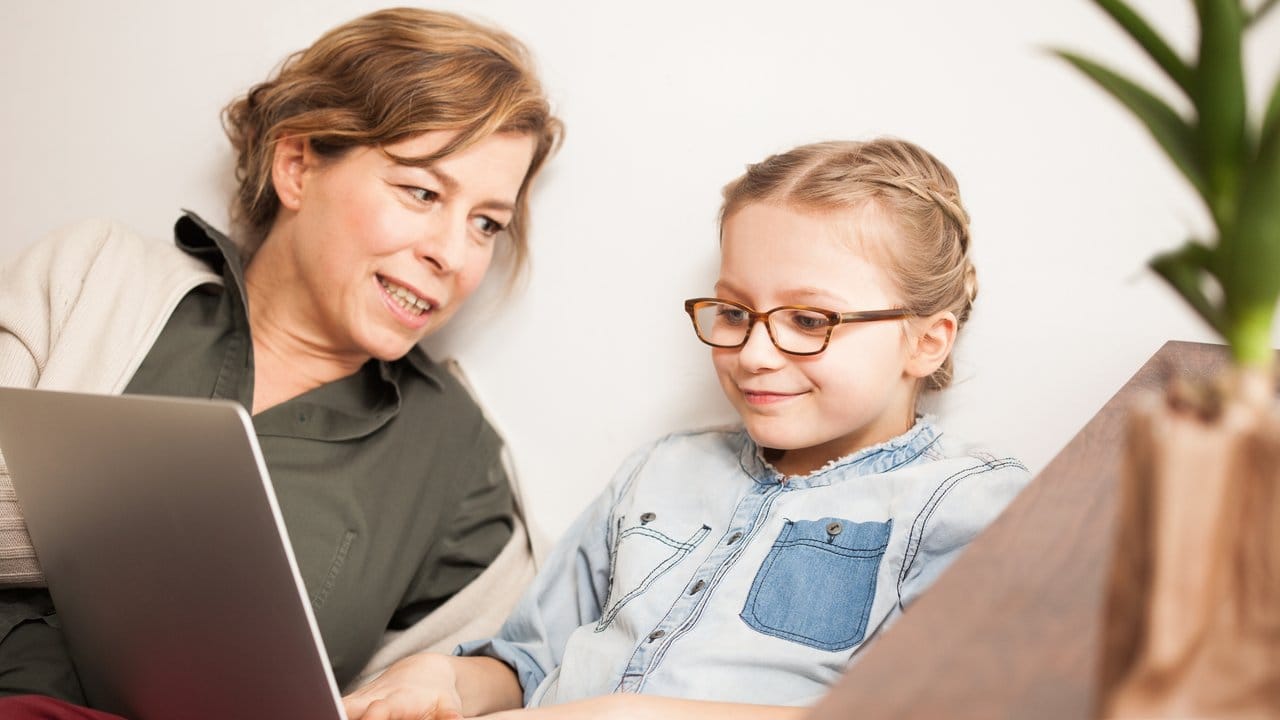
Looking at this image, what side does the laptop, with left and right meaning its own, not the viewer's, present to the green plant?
right

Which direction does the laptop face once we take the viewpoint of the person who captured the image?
facing away from the viewer and to the right of the viewer

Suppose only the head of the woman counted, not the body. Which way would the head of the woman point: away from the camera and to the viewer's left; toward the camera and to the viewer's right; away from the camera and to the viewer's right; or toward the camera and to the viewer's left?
toward the camera and to the viewer's right

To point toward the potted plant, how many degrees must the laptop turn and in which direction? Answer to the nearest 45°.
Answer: approximately 90° to its right

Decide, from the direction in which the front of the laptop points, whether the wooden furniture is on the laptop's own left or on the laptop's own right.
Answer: on the laptop's own right
